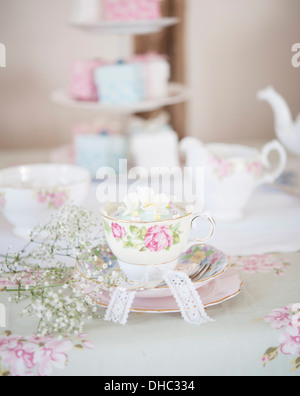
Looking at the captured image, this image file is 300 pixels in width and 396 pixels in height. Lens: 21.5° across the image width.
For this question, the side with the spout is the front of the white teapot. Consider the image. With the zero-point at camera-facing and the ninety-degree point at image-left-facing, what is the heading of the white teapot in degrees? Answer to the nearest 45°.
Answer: approximately 90°

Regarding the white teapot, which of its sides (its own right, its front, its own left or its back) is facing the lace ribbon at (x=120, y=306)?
left

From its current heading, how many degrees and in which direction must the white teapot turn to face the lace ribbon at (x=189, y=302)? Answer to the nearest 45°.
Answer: approximately 90° to its left

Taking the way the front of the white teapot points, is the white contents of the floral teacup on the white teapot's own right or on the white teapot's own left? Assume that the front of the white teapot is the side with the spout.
on the white teapot's own left

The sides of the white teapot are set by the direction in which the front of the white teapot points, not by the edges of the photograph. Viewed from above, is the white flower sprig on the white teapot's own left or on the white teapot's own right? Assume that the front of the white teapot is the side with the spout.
on the white teapot's own left
